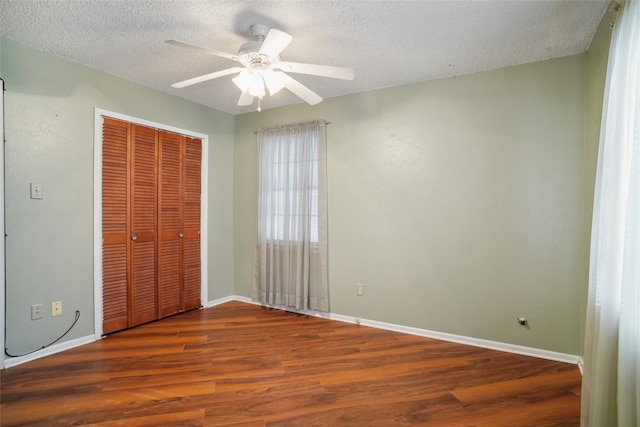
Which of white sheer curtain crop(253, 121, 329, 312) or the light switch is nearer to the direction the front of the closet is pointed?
the white sheer curtain

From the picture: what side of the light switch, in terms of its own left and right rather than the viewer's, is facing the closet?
left

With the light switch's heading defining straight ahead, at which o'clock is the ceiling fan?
The ceiling fan is roughly at 11 o'clock from the light switch.

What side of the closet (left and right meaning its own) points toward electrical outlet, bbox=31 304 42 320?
right

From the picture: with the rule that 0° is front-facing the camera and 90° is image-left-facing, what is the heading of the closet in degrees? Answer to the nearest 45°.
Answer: approximately 315°

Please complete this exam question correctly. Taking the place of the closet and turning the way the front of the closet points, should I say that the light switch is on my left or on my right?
on my right
